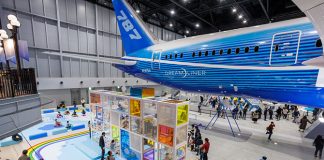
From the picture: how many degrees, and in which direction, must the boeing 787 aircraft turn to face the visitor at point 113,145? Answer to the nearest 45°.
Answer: approximately 135° to its right

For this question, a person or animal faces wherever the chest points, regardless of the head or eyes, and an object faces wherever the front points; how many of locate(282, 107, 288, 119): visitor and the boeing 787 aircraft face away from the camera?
1

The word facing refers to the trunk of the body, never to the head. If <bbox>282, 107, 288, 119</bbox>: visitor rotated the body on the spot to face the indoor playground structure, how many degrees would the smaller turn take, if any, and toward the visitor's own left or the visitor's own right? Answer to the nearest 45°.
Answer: approximately 180°

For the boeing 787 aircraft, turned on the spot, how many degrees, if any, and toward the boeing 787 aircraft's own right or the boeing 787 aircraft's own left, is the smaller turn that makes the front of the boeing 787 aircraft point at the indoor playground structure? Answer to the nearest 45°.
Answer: approximately 135° to the boeing 787 aircraft's own right

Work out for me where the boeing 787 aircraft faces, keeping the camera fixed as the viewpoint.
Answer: facing the viewer and to the right of the viewer

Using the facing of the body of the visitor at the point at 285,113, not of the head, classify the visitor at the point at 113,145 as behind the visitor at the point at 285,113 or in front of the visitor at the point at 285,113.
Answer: behind

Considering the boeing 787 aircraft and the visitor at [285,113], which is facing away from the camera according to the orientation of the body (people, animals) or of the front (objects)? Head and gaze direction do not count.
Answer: the visitor

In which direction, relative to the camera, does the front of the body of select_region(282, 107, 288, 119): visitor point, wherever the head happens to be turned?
away from the camera
